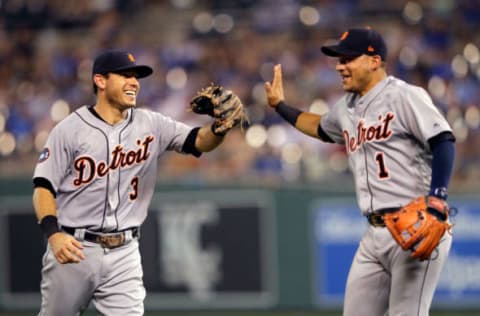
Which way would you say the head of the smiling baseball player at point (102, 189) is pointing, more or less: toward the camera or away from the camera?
toward the camera

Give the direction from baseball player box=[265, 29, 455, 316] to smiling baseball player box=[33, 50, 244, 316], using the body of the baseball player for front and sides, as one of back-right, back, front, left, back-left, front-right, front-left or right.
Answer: front-right

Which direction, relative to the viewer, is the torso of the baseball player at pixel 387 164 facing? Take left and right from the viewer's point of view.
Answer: facing the viewer and to the left of the viewer
